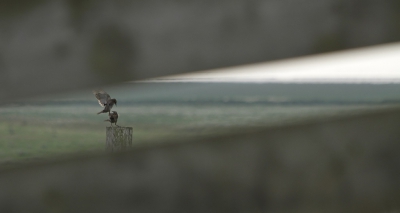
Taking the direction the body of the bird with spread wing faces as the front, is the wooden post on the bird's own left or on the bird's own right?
on the bird's own right

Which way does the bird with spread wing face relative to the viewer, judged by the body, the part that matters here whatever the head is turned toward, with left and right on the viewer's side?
facing to the right of the viewer
